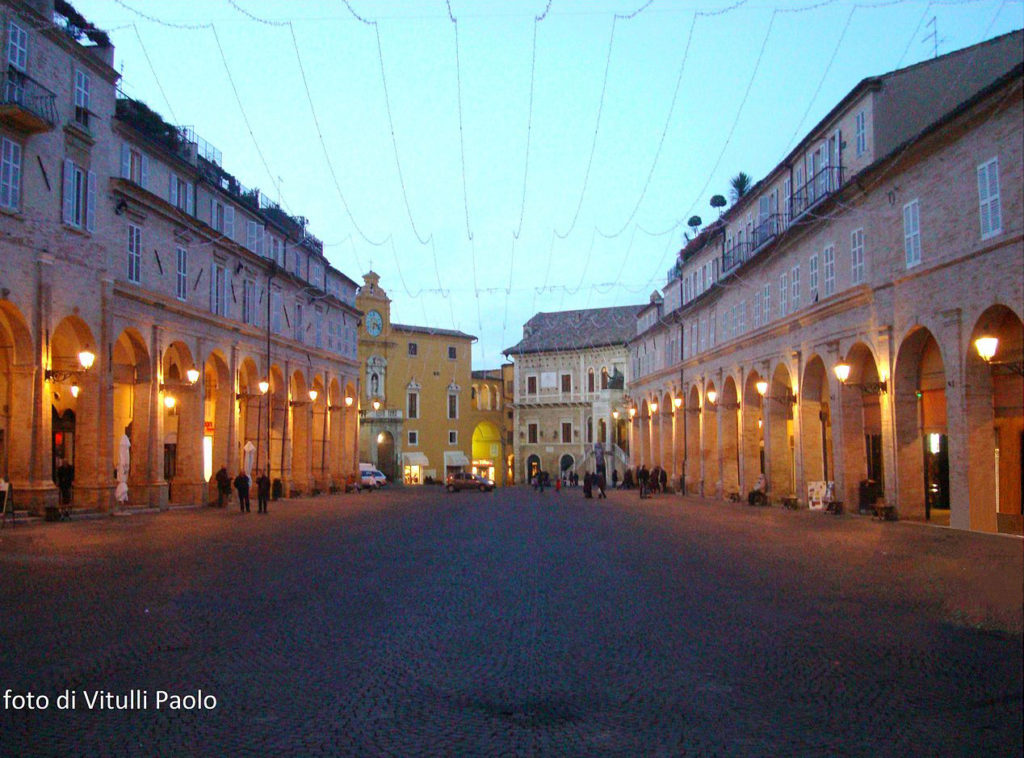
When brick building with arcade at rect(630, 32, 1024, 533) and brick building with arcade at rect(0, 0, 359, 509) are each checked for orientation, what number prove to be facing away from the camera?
0

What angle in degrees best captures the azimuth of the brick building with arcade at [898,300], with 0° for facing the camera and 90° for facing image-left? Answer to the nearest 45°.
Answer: approximately 45°

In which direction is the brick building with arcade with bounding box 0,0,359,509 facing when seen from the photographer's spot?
facing the viewer and to the right of the viewer

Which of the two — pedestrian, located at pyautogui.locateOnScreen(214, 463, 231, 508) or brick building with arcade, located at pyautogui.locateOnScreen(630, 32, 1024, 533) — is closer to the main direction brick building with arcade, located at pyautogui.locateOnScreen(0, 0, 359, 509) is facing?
the brick building with arcade, located at pyautogui.locateOnScreen(630, 32, 1024, 533)

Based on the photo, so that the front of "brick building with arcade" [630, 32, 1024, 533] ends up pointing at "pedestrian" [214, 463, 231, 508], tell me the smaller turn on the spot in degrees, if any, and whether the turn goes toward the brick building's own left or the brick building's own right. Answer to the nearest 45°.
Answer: approximately 45° to the brick building's own right

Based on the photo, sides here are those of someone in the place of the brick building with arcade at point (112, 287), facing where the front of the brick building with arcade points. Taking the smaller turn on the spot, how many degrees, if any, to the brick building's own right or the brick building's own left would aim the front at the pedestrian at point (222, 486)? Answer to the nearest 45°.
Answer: approximately 90° to the brick building's own left
